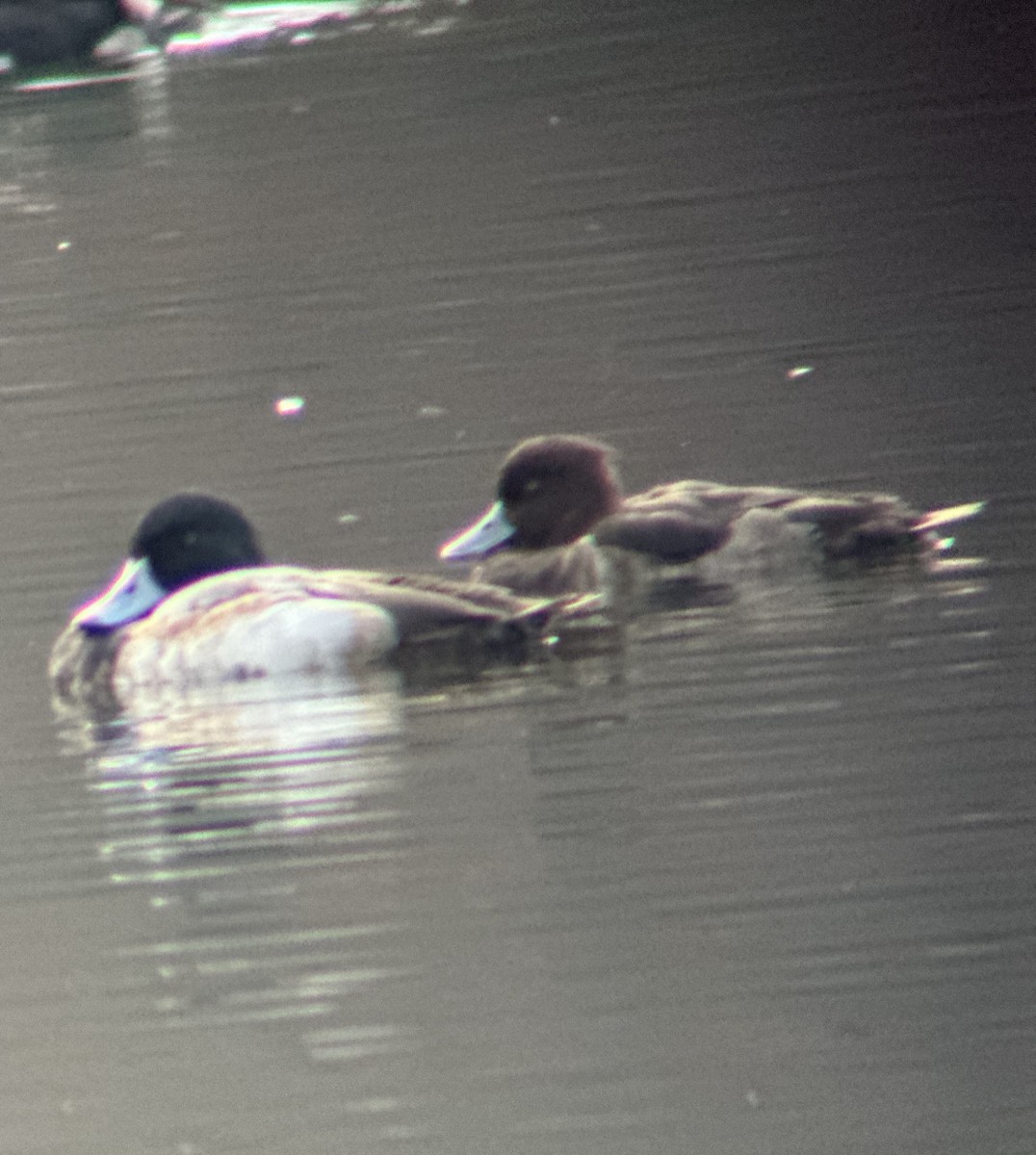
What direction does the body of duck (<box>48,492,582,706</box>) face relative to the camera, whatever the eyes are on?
to the viewer's left

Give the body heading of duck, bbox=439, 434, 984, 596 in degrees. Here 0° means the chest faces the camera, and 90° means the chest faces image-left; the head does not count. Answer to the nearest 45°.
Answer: approximately 90°

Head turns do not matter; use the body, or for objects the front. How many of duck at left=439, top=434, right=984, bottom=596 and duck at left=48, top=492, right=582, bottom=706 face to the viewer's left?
2

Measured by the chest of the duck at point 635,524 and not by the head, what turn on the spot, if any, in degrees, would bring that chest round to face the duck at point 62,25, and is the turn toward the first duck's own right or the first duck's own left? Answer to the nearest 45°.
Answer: approximately 90° to the first duck's own right

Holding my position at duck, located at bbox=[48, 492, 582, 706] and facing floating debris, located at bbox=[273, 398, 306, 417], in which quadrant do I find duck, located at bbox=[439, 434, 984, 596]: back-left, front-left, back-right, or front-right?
front-right

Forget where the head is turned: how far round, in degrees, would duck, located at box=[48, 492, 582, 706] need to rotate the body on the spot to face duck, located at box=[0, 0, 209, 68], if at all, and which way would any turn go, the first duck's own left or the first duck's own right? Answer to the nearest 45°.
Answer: approximately 90° to the first duck's own right

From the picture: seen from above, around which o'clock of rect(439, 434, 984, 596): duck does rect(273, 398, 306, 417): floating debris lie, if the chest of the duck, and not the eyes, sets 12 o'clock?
The floating debris is roughly at 2 o'clock from the duck.

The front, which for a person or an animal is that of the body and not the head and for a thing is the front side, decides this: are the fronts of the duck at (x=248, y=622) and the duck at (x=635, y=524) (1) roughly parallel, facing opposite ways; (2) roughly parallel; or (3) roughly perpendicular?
roughly parallel

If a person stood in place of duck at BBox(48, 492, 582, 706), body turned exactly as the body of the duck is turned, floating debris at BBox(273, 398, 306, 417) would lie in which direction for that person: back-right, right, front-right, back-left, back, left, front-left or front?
right

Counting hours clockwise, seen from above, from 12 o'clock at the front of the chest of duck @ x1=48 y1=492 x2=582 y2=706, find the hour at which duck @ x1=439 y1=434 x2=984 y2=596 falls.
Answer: duck @ x1=439 y1=434 x2=984 y2=596 is roughly at 5 o'clock from duck @ x1=48 y1=492 x2=582 y2=706.
